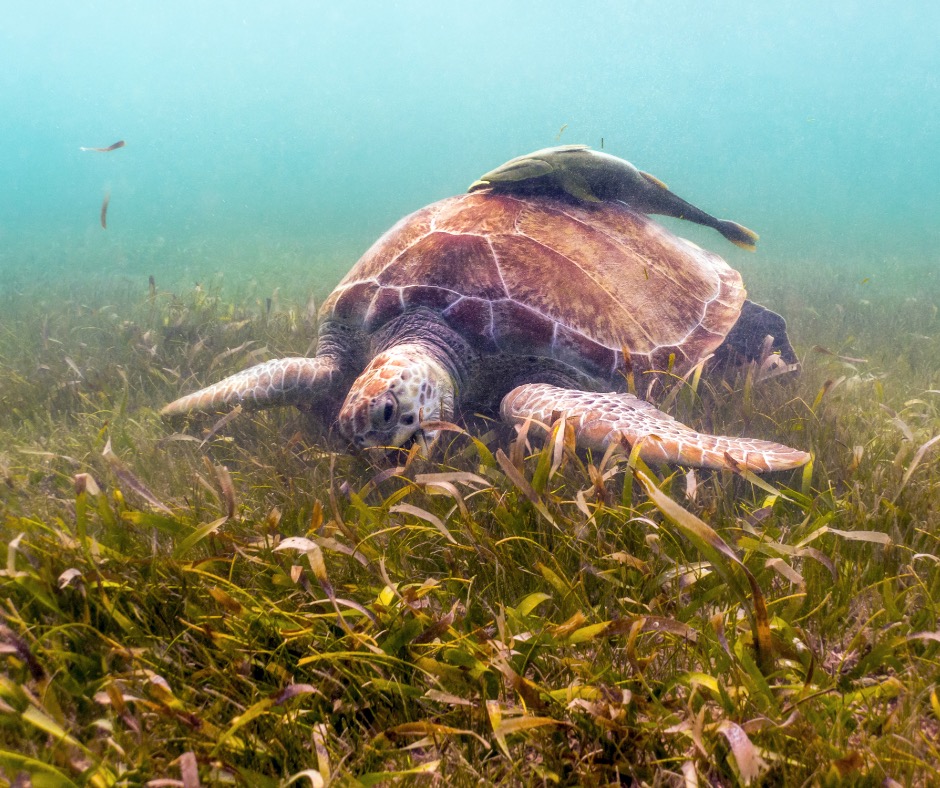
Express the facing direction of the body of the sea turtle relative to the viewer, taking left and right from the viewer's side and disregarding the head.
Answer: facing the viewer and to the left of the viewer
